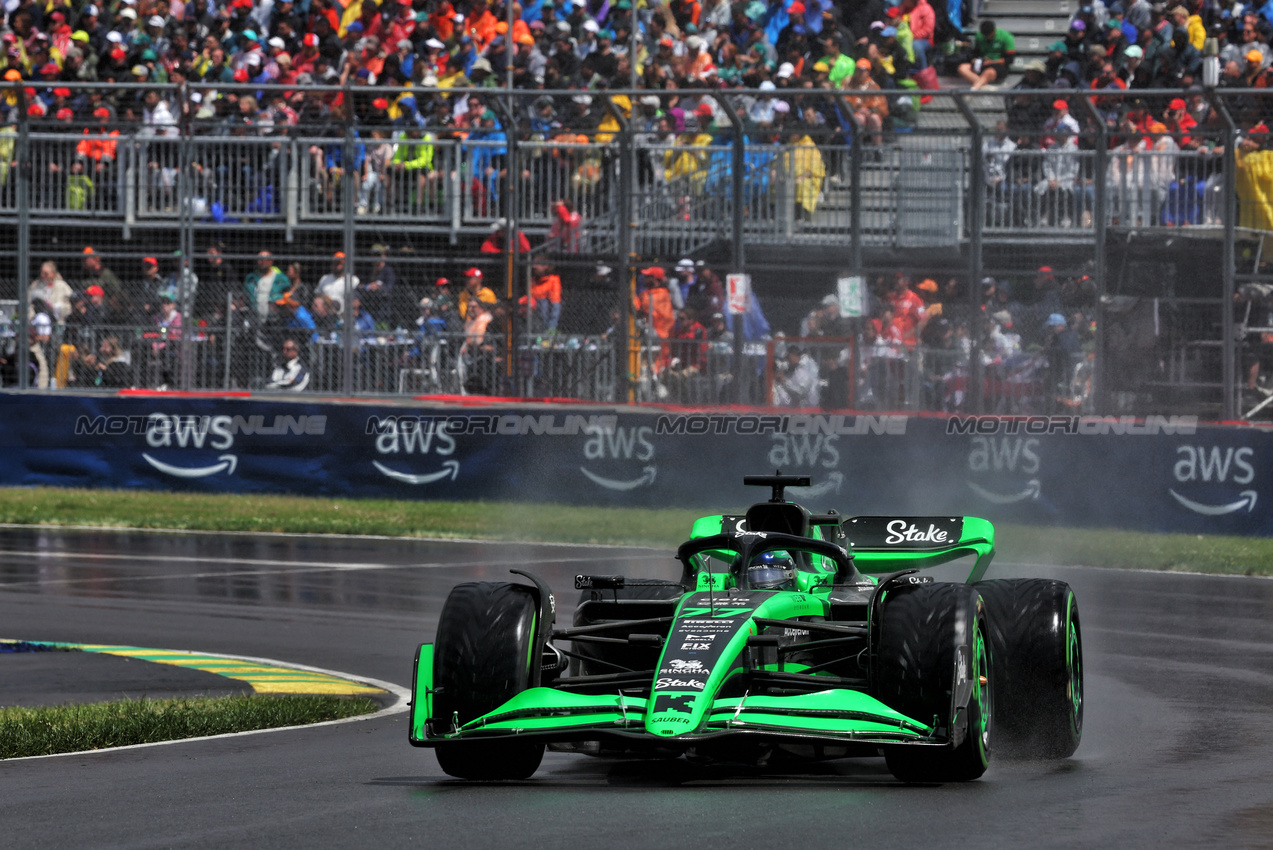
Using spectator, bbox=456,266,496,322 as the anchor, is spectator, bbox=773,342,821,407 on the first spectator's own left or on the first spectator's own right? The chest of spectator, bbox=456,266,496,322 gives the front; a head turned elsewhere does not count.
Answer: on the first spectator's own left

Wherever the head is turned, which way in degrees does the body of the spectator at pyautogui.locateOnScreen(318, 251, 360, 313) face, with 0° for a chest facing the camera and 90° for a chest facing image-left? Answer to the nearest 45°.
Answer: approximately 0°

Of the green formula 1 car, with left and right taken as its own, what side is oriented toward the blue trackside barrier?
back

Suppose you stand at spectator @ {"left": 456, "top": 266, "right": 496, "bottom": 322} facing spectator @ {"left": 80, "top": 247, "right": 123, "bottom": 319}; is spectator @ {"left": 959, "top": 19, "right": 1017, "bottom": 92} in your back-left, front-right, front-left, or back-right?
back-right

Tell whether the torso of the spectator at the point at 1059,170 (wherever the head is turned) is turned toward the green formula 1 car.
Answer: yes

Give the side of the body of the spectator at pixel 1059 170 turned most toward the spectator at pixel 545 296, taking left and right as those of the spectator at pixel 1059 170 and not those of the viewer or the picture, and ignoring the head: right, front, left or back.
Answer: right

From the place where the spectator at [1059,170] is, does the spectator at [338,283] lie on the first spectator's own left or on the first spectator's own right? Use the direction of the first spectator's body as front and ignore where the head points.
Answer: on the first spectator's own right

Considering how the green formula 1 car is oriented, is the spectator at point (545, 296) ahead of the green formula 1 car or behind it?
behind

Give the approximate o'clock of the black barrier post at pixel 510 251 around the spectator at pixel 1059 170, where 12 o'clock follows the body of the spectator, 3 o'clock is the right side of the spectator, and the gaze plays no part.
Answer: The black barrier post is roughly at 3 o'clock from the spectator.
